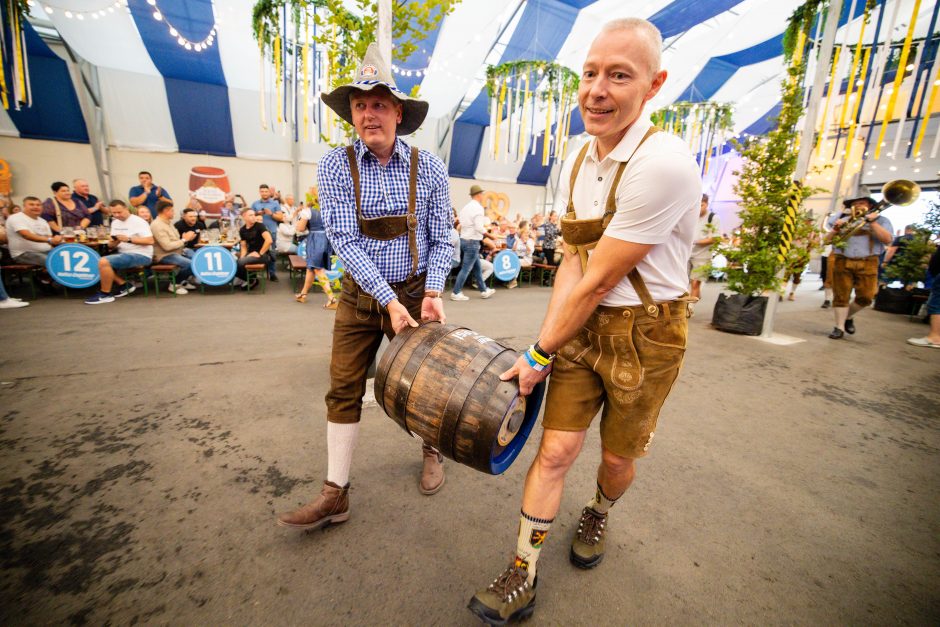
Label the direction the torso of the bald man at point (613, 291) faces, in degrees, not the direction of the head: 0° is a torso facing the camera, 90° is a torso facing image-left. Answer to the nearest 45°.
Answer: approximately 45°

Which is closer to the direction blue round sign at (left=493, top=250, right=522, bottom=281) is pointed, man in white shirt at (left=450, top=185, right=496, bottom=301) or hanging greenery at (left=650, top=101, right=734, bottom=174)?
the man in white shirt

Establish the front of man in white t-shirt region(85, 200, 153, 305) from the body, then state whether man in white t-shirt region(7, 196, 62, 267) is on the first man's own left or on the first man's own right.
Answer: on the first man's own right

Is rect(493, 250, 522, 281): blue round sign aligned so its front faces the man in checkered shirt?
yes

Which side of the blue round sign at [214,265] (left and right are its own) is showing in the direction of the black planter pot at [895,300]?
left

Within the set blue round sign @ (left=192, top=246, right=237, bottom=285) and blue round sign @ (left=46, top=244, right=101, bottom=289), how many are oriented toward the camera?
2

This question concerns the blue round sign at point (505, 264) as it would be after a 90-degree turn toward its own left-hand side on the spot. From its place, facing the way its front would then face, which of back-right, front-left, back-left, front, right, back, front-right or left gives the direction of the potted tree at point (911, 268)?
front
